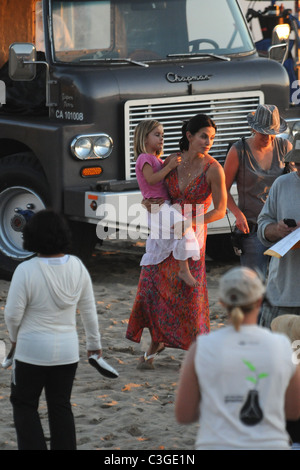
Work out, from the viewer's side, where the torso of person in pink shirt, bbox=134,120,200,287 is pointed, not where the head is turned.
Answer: to the viewer's right

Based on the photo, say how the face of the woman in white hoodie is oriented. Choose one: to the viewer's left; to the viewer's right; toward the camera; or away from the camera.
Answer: away from the camera

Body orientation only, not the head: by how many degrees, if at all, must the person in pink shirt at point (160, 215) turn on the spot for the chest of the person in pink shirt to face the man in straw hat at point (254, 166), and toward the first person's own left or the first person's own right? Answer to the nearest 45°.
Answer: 0° — they already face them

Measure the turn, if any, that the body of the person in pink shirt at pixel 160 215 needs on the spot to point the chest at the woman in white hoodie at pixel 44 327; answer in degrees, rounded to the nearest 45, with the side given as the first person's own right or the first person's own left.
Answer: approximately 90° to the first person's own right

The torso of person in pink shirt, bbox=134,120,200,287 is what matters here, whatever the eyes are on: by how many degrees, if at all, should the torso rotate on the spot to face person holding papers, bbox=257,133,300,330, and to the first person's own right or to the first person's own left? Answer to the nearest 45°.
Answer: approximately 45° to the first person's own right

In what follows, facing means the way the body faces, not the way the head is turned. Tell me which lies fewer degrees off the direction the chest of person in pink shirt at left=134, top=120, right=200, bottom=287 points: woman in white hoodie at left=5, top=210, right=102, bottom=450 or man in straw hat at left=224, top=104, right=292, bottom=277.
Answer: the man in straw hat
